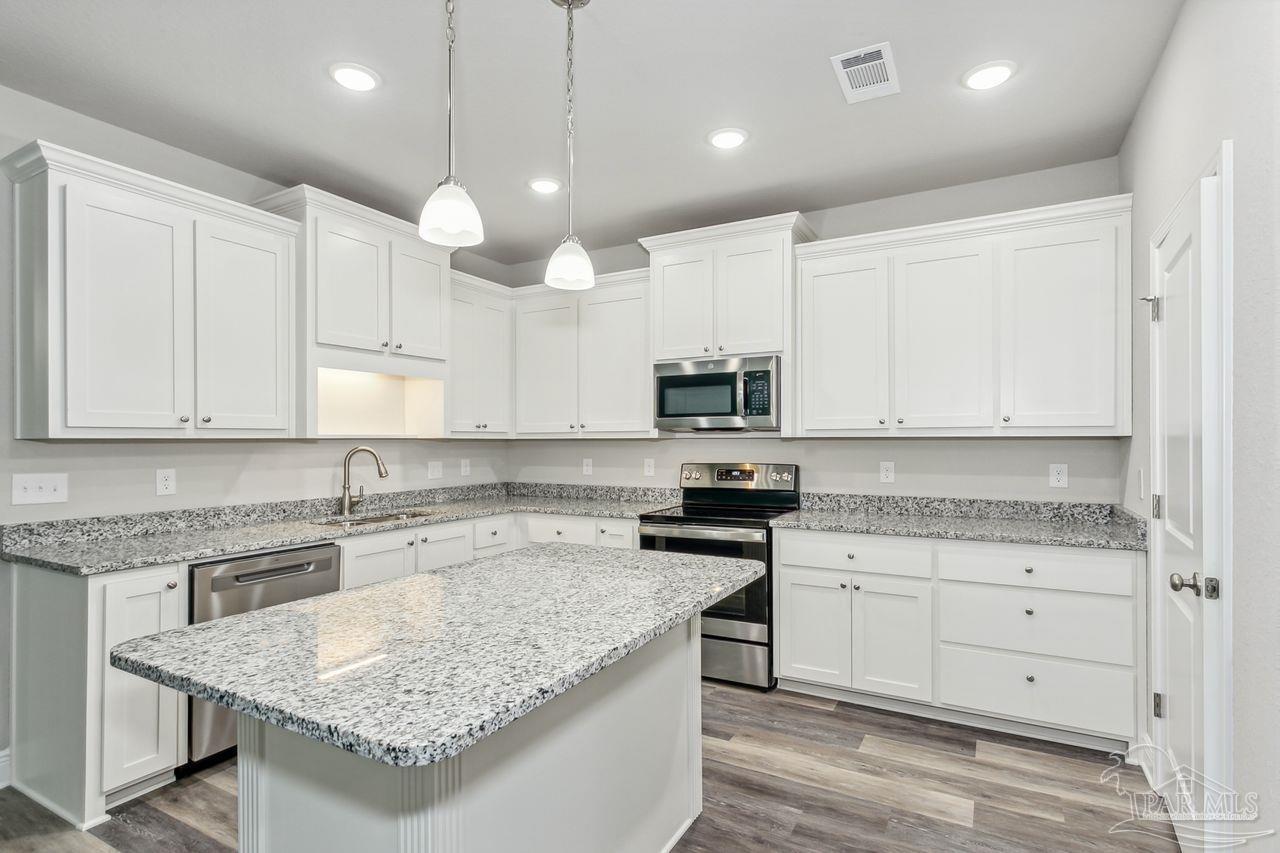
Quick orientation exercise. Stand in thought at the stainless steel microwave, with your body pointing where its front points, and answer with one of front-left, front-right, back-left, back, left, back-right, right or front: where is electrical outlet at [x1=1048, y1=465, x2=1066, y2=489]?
left

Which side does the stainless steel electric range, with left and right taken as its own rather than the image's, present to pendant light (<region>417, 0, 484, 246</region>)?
front

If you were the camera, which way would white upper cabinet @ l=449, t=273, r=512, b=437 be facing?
facing the viewer and to the right of the viewer

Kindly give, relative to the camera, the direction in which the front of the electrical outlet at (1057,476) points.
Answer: facing the viewer

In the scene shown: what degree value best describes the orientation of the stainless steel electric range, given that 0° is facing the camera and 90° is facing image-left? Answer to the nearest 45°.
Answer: approximately 45°

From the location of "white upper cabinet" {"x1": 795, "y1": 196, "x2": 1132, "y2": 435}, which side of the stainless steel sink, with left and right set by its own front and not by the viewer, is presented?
front

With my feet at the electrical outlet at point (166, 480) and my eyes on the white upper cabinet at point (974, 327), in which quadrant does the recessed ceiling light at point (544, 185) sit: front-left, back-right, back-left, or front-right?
front-left

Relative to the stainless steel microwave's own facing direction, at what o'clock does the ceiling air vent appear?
The ceiling air vent is roughly at 11 o'clock from the stainless steel microwave.

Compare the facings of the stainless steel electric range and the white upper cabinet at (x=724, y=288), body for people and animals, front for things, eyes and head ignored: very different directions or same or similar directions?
same or similar directions

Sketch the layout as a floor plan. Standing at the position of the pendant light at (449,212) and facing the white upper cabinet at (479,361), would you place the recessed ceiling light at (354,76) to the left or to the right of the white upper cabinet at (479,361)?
left

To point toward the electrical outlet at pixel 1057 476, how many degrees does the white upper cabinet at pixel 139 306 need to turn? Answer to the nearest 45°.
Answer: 0° — it already faces it

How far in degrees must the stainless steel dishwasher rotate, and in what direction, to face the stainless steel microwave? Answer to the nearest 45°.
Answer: approximately 45° to its left

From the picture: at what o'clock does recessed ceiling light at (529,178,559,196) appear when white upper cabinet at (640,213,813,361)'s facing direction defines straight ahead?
The recessed ceiling light is roughly at 1 o'clock from the white upper cabinet.
